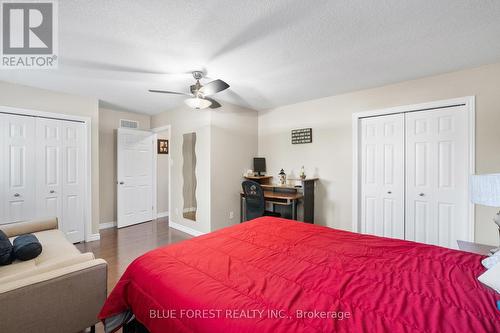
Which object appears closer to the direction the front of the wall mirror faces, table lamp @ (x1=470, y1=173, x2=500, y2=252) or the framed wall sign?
the table lamp

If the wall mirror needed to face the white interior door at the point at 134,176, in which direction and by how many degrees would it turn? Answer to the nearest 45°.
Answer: approximately 90° to its right

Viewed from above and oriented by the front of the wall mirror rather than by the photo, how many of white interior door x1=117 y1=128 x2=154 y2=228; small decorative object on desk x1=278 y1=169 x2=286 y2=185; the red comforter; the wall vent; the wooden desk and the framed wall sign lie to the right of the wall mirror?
2

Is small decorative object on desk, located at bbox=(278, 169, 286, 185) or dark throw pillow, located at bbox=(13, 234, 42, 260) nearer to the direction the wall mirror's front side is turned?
the dark throw pillow

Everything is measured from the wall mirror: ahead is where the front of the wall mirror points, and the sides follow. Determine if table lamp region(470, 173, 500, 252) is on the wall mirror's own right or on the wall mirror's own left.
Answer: on the wall mirror's own left

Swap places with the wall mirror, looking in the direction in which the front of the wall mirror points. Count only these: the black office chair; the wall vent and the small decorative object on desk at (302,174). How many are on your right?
1

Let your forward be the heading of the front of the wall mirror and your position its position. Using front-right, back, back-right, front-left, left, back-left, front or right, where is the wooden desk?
left

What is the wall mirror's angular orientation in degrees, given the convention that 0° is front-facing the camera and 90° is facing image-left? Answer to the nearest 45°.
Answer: approximately 45°

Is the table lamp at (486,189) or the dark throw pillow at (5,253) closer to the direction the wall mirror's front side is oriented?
the dark throw pillow

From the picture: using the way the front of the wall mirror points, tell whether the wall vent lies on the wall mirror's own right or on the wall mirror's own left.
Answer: on the wall mirror's own right

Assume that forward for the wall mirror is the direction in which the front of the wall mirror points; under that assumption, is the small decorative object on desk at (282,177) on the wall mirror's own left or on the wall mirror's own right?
on the wall mirror's own left

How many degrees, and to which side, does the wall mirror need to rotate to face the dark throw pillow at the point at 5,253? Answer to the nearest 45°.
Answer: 0° — it already faces it

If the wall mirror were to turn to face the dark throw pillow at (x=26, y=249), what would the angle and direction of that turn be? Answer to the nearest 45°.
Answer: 0° — it already faces it

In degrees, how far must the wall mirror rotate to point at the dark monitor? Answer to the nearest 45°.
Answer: approximately 135° to its left
